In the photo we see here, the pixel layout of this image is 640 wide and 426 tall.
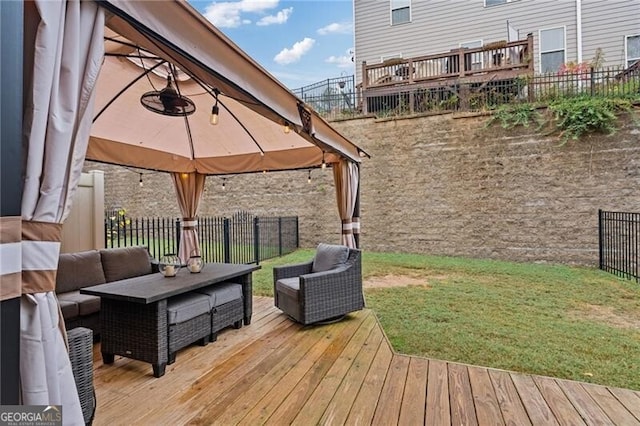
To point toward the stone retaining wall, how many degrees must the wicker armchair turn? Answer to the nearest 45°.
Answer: approximately 180°

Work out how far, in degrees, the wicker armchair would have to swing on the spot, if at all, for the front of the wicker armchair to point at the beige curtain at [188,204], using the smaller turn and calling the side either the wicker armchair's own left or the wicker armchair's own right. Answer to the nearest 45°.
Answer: approximately 90° to the wicker armchair's own right

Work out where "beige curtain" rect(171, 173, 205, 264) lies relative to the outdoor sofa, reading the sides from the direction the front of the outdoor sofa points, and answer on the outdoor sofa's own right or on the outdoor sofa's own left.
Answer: on the outdoor sofa's own left

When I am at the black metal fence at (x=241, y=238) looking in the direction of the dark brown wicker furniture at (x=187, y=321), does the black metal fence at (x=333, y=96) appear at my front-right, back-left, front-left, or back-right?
back-left

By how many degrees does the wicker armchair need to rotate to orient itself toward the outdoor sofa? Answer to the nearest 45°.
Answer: approximately 45° to its right

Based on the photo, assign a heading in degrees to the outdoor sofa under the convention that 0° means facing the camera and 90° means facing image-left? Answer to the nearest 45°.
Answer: approximately 315°

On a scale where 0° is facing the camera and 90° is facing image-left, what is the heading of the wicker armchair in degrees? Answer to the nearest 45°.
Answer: approximately 45°

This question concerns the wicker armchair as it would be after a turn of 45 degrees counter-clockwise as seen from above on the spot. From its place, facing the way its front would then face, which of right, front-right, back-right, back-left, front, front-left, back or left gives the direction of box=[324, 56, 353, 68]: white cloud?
back

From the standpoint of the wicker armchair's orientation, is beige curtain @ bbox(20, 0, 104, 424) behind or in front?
in front

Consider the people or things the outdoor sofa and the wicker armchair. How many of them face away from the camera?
0

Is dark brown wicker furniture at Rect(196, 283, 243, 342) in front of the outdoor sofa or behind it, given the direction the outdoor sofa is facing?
in front

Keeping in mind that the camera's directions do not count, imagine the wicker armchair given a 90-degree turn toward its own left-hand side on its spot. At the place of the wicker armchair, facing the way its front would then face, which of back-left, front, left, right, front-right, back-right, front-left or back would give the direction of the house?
left

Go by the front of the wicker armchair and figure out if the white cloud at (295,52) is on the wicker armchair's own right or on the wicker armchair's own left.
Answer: on the wicker armchair's own right
